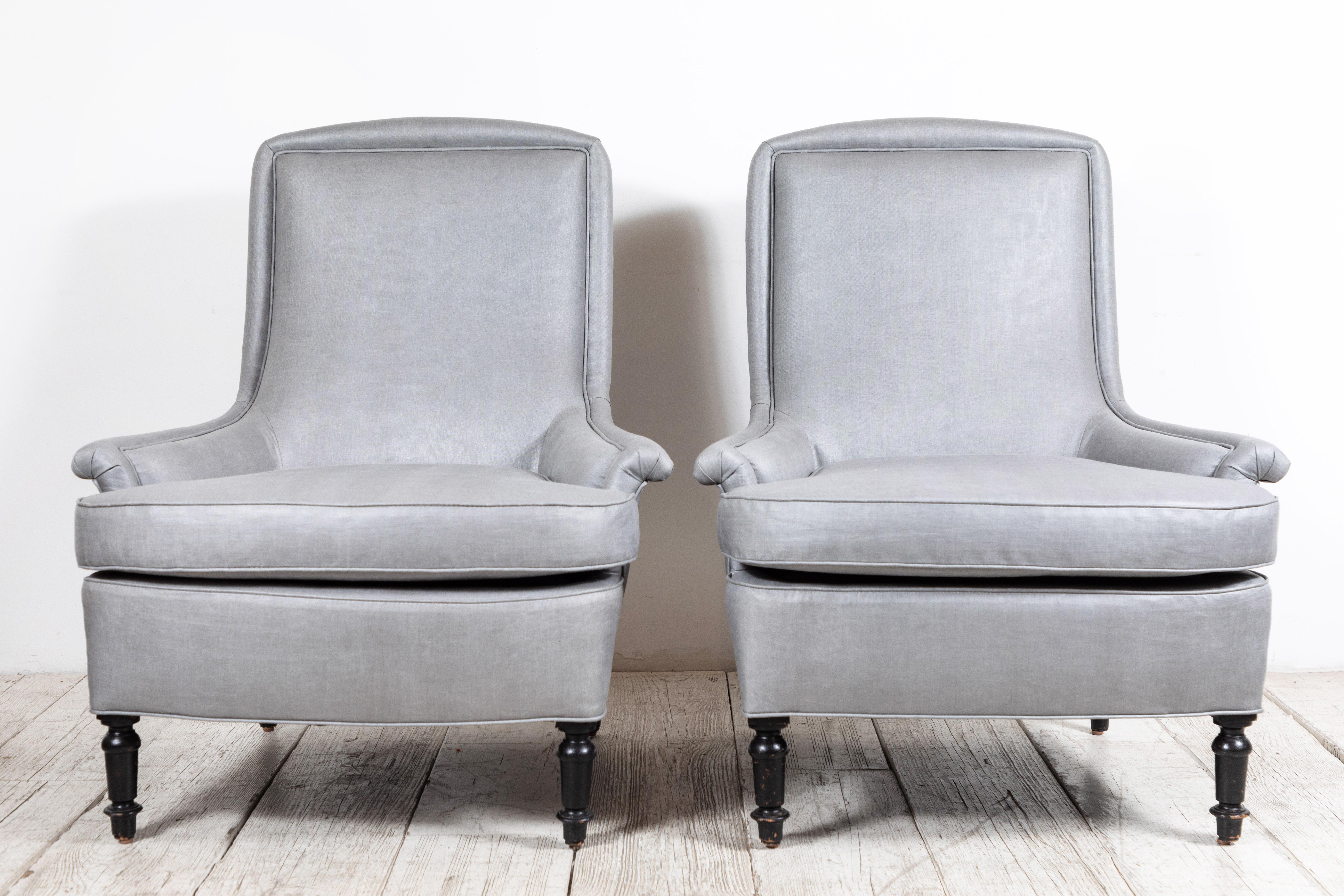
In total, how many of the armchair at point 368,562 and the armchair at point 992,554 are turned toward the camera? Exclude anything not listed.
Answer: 2

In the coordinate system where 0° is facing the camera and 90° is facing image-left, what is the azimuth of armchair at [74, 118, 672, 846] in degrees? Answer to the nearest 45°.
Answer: approximately 0°

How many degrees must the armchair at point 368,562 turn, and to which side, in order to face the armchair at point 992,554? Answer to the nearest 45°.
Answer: approximately 90° to its left

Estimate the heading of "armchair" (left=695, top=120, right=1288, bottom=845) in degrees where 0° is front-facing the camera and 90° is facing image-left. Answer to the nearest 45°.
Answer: approximately 0°

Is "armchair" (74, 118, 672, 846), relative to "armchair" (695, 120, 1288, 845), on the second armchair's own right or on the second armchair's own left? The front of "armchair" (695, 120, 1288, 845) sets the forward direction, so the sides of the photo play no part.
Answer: on the second armchair's own right
